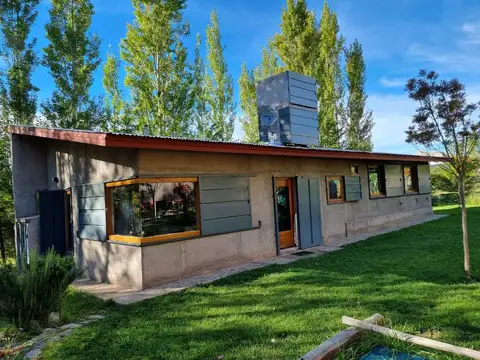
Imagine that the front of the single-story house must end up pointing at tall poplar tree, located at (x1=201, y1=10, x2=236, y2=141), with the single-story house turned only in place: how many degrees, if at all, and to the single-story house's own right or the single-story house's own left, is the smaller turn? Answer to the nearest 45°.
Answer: approximately 135° to the single-story house's own left

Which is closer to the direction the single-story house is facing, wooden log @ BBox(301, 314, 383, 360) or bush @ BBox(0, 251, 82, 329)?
the wooden log

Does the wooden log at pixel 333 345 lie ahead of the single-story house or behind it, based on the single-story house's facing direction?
ahead

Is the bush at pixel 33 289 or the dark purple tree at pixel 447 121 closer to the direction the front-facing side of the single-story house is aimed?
the dark purple tree

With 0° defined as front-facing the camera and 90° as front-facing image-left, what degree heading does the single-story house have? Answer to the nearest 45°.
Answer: approximately 315°

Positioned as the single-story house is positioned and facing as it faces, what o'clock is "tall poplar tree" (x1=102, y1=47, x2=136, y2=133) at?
The tall poplar tree is roughly at 7 o'clock from the single-story house.

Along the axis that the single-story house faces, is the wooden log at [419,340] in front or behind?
in front

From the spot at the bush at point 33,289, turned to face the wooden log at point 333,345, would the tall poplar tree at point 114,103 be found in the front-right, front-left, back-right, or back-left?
back-left

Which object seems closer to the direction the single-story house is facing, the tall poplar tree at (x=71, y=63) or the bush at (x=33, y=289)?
the bush

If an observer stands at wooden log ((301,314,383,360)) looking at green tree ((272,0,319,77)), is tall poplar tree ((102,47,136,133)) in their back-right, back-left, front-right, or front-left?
front-left

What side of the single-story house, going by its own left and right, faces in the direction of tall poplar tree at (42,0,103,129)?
back

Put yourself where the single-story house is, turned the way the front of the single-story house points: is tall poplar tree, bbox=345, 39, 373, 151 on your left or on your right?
on your left

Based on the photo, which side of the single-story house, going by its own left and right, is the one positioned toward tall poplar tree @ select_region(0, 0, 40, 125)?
back
